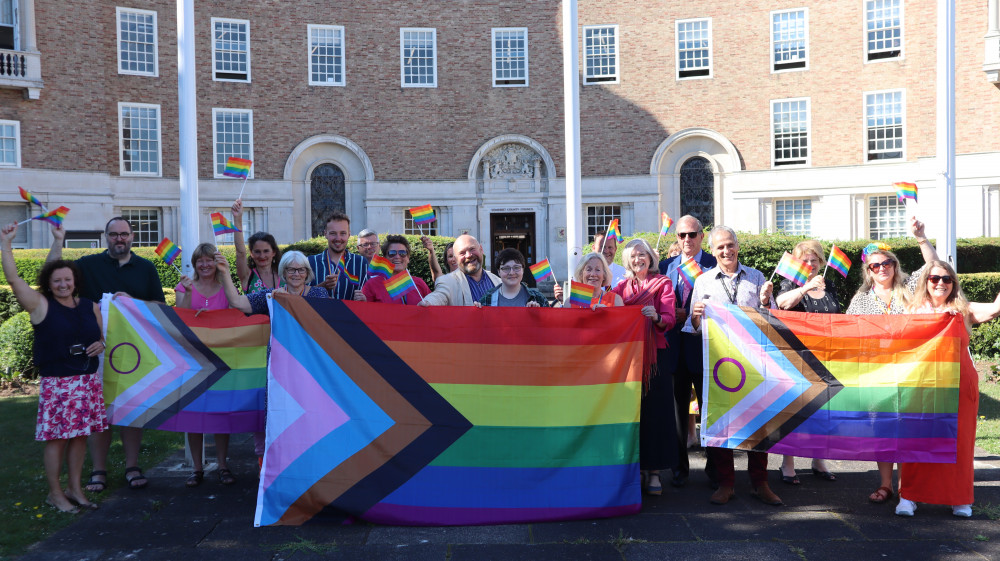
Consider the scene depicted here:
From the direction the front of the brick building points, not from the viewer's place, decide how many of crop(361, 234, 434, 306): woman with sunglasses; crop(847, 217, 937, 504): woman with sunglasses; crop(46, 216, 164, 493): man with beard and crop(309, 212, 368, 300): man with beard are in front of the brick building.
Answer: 4

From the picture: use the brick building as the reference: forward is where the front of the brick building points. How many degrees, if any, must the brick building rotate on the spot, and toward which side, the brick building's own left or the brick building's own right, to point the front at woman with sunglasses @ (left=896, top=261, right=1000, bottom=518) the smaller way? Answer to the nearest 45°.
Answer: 0° — it already faces them

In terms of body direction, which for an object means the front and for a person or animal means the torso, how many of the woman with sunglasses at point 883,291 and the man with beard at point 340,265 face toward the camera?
2

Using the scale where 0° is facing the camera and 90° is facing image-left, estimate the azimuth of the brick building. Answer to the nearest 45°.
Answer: approximately 0°

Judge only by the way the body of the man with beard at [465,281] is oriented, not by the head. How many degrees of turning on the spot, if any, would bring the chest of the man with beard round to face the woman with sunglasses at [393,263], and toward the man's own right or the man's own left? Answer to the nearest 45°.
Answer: approximately 135° to the man's own right

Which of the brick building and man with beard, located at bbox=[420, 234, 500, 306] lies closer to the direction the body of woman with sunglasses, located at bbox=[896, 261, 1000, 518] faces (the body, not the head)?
the man with beard

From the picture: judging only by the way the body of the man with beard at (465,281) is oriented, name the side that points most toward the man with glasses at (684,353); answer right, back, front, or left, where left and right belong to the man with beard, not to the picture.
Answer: left

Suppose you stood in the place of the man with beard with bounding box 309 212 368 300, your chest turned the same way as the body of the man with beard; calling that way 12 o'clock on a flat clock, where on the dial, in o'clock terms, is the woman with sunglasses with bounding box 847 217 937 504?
The woman with sunglasses is roughly at 10 o'clock from the man with beard.

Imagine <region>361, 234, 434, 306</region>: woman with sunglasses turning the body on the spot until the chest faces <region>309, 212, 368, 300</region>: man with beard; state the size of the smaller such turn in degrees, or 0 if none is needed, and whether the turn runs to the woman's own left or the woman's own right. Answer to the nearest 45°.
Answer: approximately 135° to the woman's own right

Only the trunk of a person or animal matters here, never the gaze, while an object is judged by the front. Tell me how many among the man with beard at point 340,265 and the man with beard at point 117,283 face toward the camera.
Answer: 2

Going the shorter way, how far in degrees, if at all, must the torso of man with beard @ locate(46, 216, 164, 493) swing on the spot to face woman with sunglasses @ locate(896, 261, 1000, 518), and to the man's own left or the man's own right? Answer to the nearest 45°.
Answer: approximately 45° to the man's own left
